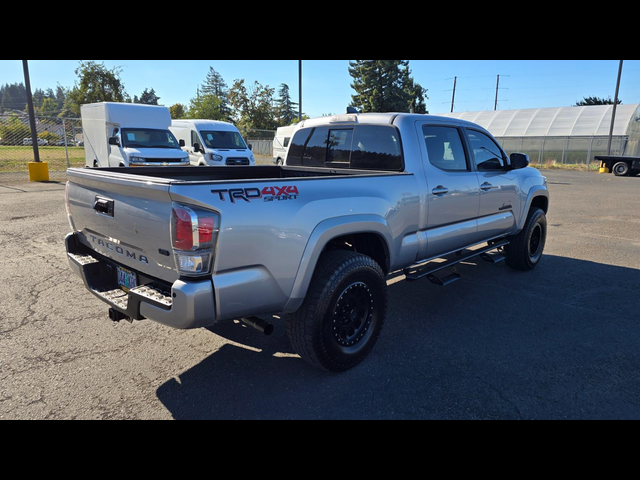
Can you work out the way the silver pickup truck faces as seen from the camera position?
facing away from the viewer and to the right of the viewer

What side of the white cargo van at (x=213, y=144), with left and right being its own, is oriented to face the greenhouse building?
left

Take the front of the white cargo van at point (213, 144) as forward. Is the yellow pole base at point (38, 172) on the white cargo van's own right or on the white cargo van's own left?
on the white cargo van's own right

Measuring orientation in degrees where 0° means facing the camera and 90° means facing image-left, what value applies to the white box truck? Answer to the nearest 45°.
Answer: approximately 315°

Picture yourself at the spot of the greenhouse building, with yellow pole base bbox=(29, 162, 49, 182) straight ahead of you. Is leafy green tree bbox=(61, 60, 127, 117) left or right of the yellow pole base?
right

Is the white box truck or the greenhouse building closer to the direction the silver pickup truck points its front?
the greenhouse building

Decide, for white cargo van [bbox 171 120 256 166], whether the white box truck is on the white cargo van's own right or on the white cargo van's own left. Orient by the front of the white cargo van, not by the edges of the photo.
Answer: on the white cargo van's own right

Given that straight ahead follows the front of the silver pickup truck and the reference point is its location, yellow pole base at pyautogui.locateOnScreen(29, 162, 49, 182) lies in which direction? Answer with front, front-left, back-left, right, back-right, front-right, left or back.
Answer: left

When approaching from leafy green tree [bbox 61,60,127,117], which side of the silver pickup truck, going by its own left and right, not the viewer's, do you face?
left
